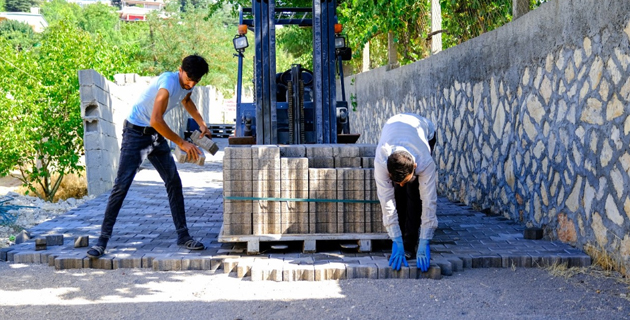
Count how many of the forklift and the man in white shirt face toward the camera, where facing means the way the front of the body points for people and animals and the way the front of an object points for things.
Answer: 2

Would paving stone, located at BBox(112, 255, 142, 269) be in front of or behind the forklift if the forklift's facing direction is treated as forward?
in front

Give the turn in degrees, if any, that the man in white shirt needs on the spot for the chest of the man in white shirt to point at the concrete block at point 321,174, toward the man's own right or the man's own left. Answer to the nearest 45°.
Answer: approximately 135° to the man's own right

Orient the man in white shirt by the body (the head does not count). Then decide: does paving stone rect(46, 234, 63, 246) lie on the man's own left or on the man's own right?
on the man's own right

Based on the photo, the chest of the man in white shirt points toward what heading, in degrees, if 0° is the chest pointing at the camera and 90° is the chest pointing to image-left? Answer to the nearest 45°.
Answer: approximately 0°

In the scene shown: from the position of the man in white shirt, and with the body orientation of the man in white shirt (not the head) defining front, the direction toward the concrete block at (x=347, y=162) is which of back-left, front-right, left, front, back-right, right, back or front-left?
back-right

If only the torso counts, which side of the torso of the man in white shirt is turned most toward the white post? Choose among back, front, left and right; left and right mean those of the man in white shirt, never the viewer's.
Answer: back

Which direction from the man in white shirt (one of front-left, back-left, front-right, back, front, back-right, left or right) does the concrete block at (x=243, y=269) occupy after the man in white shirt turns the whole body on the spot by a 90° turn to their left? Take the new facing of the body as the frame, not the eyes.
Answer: back

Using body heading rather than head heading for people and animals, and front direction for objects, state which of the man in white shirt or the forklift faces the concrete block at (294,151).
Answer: the forklift

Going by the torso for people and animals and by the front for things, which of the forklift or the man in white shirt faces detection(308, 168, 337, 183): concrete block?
the forklift

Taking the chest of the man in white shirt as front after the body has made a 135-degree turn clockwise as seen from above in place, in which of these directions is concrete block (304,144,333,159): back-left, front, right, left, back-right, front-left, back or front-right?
front
